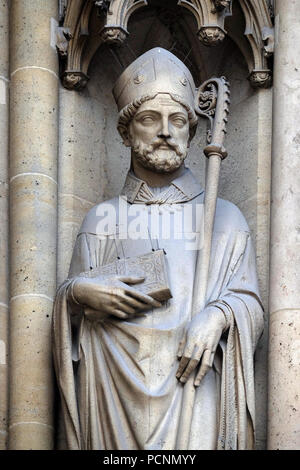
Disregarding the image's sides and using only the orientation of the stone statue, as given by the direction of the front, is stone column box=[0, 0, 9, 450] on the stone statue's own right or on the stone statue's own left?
on the stone statue's own right

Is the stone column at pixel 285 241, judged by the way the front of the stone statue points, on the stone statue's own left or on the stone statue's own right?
on the stone statue's own left

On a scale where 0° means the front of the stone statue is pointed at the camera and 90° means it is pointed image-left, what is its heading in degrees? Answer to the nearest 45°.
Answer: approximately 0°
